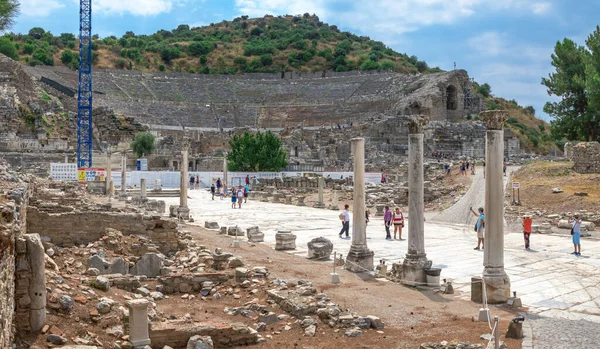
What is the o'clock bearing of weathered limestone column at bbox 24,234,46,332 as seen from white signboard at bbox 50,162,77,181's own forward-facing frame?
The weathered limestone column is roughly at 12 o'clock from the white signboard.

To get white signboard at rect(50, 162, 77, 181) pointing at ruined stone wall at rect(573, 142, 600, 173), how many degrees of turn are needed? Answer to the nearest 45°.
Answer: approximately 45° to its left

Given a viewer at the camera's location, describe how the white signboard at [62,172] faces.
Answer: facing the viewer

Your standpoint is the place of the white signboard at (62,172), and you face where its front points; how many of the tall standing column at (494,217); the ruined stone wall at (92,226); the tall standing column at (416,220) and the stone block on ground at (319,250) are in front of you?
4

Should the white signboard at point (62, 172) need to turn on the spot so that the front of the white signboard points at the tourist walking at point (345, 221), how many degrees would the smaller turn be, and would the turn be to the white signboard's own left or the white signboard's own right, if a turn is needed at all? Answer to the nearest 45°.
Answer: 0° — it already faces them

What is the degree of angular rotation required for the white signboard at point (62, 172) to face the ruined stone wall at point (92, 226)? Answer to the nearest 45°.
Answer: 0° — it already faces it

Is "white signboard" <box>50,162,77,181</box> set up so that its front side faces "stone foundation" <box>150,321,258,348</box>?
yes

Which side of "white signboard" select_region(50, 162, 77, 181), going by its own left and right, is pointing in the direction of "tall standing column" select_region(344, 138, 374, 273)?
front

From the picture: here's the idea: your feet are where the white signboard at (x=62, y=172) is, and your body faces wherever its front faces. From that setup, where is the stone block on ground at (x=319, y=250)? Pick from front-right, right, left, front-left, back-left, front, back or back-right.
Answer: front

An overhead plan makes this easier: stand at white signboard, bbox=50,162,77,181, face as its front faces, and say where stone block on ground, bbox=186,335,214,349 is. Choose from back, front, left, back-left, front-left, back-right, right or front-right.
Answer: front

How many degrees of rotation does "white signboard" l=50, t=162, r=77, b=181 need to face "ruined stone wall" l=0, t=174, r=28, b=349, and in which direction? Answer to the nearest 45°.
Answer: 0° — it already faces it

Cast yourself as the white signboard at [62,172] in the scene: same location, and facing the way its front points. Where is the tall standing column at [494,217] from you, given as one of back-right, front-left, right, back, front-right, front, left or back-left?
front

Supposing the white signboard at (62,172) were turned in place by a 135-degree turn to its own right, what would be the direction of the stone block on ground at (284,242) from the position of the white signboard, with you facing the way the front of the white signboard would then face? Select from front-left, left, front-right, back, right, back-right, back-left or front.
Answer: back-left

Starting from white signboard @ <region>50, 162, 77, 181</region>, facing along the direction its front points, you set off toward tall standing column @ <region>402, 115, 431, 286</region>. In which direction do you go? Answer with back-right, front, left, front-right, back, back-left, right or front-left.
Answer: front
